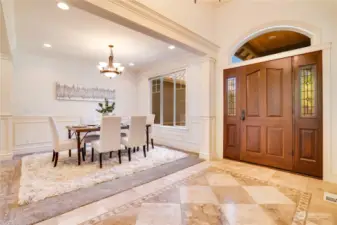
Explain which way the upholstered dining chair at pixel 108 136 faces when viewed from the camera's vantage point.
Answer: facing away from the viewer and to the left of the viewer

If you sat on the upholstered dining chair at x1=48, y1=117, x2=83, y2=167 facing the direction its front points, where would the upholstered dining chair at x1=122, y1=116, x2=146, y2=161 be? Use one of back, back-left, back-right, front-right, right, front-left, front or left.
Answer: front

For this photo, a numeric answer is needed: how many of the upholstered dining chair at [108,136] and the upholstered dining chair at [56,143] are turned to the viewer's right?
1

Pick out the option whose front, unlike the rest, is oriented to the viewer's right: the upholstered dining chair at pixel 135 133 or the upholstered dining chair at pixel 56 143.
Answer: the upholstered dining chair at pixel 56 143

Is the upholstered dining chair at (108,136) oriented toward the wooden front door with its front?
no

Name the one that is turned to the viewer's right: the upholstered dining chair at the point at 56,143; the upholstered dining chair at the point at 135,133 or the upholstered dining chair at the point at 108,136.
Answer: the upholstered dining chair at the point at 56,143

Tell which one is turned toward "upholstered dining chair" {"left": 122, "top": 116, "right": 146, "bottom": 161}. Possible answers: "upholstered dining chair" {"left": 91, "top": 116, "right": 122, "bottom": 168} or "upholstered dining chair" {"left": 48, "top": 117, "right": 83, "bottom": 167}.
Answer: "upholstered dining chair" {"left": 48, "top": 117, "right": 83, "bottom": 167}

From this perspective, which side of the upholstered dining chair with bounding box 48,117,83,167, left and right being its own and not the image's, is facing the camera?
right

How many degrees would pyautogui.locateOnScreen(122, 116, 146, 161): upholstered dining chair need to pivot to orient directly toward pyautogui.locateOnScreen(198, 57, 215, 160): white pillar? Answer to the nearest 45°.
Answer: approximately 135° to its right

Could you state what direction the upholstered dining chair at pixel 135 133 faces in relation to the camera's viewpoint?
facing away from the viewer and to the left of the viewer

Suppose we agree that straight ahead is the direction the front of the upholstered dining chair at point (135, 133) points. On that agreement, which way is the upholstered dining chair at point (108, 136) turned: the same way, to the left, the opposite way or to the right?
the same way

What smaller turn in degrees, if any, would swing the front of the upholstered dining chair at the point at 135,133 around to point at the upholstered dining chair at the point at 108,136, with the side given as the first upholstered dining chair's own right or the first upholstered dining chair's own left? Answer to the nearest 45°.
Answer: approximately 90° to the first upholstered dining chair's own left

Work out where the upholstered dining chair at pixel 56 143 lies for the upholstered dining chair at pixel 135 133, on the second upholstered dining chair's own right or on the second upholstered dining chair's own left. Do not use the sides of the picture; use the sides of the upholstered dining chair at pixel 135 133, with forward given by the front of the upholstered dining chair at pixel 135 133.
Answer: on the second upholstered dining chair's own left
